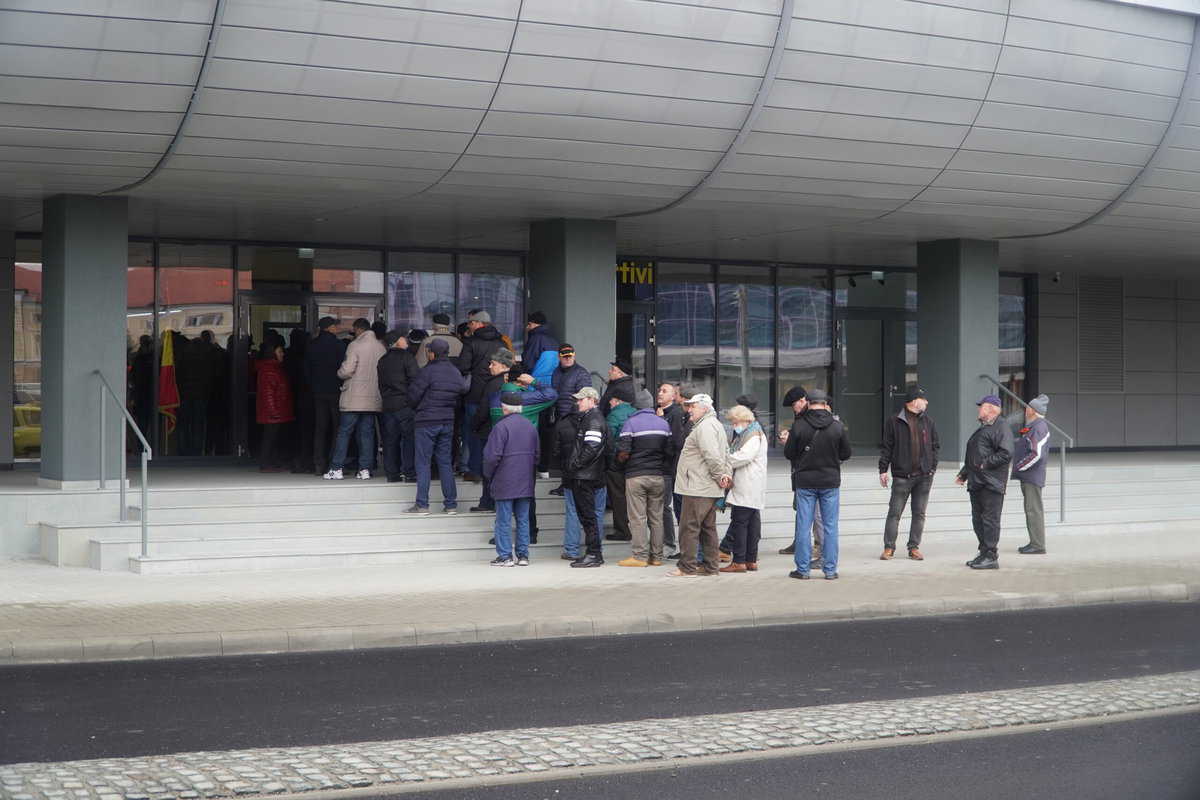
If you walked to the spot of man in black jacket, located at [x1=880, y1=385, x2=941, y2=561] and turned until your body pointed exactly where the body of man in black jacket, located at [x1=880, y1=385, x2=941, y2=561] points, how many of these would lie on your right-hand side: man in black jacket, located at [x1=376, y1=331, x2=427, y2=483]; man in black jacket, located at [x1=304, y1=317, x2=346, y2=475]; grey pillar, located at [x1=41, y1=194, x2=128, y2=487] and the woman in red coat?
4

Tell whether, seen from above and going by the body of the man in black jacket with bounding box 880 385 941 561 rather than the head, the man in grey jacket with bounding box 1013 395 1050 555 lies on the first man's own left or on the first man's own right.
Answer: on the first man's own left

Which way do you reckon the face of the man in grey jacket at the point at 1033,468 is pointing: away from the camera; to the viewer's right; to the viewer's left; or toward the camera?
to the viewer's left

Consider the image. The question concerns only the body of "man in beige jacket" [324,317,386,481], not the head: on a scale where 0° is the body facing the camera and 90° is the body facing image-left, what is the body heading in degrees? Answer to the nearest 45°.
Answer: approximately 135°

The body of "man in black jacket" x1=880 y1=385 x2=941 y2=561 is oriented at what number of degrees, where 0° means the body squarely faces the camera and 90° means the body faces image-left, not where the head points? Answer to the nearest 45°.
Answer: approximately 0°

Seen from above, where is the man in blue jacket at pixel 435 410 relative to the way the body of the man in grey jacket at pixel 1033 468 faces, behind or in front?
in front

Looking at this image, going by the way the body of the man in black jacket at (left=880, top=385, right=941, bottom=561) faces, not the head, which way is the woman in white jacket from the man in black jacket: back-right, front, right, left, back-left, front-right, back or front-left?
front-right

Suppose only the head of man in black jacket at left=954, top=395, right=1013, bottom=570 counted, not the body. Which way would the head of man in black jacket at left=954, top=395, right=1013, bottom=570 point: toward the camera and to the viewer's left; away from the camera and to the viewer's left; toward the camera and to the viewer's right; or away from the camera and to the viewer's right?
toward the camera and to the viewer's left

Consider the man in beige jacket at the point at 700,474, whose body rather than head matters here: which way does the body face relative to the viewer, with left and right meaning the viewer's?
facing to the left of the viewer

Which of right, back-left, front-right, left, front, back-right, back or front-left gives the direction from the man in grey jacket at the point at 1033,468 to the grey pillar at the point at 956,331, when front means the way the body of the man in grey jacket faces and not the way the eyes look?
right

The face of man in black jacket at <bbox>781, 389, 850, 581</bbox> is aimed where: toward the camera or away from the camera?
away from the camera

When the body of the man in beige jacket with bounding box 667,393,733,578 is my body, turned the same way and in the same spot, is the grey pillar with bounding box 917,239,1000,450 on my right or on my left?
on my right

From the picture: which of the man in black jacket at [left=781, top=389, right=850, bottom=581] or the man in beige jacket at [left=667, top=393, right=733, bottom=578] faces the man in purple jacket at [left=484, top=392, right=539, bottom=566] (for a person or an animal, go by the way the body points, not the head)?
the man in beige jacket

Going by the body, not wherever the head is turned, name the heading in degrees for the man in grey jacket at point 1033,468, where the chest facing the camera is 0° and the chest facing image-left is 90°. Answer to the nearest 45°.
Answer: approximately 90°

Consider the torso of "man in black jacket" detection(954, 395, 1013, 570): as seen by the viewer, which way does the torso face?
to the viewer's left

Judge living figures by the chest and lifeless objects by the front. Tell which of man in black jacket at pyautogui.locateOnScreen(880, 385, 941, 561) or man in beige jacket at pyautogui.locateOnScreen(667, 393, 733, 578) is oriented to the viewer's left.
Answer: the man in beige jacket

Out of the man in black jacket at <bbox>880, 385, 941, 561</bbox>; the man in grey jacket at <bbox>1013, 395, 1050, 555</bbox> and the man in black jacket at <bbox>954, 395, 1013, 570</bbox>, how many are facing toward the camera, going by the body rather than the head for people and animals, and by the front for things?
1

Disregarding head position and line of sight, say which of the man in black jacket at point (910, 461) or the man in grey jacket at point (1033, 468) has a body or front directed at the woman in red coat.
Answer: the man in grey jacket
